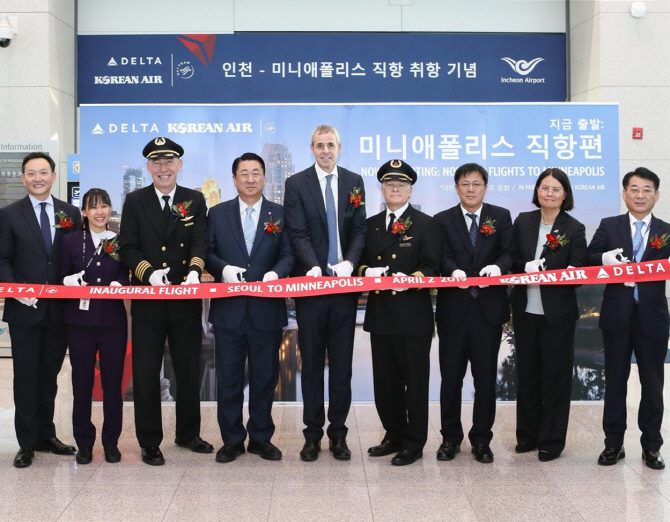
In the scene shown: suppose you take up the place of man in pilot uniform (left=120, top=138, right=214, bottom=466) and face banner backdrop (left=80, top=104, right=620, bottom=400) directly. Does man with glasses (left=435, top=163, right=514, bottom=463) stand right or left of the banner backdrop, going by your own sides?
right

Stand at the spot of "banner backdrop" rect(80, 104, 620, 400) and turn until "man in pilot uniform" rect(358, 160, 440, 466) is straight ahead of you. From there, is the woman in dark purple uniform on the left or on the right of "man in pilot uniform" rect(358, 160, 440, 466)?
right

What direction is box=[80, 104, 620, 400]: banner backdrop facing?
toward the camera

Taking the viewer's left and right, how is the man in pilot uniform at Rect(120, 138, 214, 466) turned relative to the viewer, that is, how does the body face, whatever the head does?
facing the viewer

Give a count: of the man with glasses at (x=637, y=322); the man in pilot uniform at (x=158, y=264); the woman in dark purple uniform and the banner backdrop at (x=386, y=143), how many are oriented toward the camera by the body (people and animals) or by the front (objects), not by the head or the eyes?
4

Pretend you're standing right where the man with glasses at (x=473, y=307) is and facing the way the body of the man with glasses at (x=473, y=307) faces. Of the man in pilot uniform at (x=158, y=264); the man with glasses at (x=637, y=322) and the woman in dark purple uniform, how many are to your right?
2

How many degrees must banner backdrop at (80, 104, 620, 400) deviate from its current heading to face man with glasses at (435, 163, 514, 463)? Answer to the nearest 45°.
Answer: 0° — it already faces them

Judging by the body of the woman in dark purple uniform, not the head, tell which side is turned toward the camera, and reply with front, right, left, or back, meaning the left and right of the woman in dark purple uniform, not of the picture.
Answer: front

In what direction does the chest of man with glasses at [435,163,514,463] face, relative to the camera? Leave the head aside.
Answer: toward the camera
